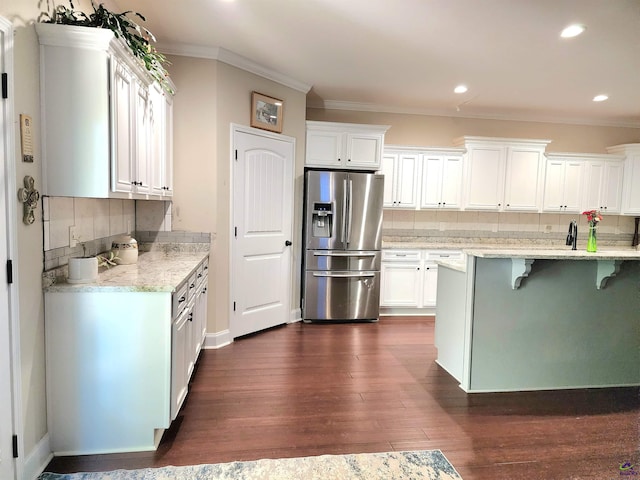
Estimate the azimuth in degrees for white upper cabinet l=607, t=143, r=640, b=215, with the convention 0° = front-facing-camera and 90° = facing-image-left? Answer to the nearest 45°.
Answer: approximately 0°

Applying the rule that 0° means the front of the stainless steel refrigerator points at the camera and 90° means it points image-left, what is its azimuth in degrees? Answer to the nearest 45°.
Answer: approximately 0°

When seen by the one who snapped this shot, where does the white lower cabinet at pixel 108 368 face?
facing to the right of the viewer

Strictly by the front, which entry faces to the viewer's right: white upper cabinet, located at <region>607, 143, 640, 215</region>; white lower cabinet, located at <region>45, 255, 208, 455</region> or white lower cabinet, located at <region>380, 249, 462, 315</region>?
white lower cabinet, located at <region>45, 255, 208, 455</region>

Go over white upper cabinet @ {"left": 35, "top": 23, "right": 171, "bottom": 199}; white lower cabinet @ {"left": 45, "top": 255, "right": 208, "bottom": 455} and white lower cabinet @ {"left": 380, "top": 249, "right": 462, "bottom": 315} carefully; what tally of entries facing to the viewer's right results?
2

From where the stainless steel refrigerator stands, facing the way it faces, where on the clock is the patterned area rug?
The patterned area rug is roughly at 12 o'clock from the stainless steel refrigerator.

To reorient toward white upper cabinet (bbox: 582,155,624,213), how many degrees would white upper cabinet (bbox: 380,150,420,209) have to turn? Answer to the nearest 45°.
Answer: approximately 90° to its left

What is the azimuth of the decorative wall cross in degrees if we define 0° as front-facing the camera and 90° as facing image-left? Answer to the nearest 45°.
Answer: approximately 315°

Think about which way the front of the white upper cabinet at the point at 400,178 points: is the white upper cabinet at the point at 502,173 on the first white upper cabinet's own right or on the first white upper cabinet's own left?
on the first white upper cabinet's own left

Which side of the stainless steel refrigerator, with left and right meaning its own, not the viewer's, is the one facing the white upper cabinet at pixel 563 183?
left

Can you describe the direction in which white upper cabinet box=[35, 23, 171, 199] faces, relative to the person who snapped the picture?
facing to the right of the viewer
